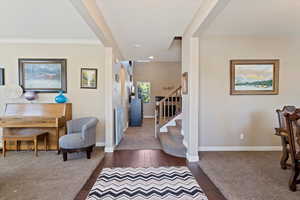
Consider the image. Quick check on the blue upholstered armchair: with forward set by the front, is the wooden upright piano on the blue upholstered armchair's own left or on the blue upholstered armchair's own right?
on the blue upholstered armchair's own right

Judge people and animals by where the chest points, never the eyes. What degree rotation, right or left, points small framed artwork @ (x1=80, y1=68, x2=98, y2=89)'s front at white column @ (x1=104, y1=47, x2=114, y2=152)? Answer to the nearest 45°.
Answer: approximately 45° to its left

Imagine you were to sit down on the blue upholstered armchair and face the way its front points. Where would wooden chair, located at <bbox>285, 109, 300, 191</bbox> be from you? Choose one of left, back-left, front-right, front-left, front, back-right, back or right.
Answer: left

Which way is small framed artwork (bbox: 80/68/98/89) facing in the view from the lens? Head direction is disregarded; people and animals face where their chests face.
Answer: facing the viewer

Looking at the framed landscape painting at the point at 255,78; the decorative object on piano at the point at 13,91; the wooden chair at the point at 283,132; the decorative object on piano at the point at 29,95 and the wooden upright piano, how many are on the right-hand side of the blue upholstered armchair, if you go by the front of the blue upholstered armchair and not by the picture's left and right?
3

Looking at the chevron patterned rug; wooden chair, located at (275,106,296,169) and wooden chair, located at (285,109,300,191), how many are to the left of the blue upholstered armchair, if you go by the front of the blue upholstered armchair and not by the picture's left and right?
3

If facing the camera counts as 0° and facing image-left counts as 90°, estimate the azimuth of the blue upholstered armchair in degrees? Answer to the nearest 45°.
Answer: approximately 45°

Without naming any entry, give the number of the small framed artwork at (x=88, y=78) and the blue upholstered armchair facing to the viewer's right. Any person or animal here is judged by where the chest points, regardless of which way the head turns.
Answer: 0

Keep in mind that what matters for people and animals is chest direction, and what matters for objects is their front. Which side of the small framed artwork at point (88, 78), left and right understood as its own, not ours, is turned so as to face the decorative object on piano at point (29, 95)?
right

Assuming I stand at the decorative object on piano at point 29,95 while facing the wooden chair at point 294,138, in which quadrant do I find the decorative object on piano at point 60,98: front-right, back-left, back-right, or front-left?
front-left

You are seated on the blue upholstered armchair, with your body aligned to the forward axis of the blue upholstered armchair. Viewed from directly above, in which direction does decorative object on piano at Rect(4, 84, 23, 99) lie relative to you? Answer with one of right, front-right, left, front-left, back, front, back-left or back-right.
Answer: right

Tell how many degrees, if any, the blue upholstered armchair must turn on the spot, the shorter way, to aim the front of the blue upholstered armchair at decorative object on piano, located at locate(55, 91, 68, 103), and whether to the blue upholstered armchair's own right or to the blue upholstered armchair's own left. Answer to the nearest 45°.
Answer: approximately 90° to the blue upholstered armchair's own right

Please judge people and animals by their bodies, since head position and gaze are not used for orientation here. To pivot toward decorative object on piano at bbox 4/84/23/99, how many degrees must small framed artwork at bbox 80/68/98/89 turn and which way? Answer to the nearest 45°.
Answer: approximately 90° to its right

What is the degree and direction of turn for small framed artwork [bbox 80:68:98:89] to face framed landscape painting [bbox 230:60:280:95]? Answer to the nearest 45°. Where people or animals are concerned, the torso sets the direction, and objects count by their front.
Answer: approximately 45° to its left

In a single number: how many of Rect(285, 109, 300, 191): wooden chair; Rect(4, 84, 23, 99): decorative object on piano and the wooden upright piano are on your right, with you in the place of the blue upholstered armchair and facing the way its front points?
2

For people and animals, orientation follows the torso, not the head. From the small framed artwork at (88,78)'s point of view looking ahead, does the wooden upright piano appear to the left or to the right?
on its right
